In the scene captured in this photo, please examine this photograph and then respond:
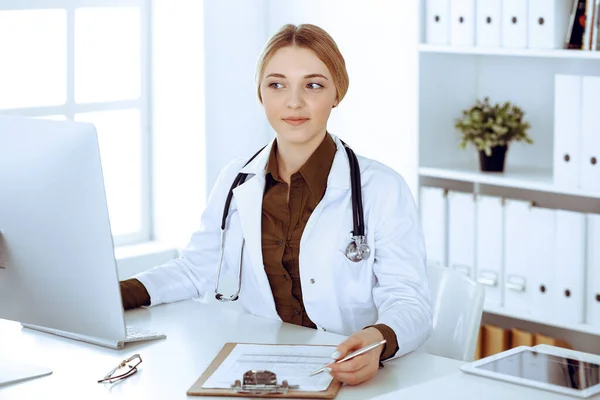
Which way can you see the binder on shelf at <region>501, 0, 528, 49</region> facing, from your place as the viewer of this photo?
facing the viewer

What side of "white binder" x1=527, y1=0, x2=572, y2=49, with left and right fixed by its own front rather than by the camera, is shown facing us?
front

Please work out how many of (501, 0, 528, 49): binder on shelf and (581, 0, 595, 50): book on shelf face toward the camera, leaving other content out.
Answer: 2

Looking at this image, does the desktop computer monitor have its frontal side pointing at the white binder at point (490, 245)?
yes

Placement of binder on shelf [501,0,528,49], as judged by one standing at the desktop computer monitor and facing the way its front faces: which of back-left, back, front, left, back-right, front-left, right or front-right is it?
front

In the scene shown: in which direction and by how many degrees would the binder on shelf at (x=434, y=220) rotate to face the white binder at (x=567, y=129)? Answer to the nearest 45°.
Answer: approximately 45° to its left

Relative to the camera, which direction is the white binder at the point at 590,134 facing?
toward the camera

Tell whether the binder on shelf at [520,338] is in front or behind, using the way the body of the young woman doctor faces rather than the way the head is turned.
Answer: behind
